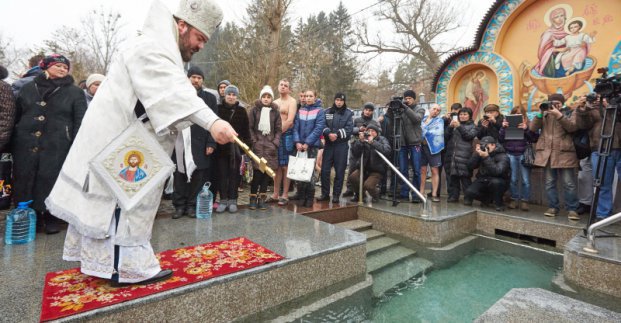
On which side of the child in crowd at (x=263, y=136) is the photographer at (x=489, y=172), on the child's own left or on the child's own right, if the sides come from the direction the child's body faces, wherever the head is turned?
on the child's own left

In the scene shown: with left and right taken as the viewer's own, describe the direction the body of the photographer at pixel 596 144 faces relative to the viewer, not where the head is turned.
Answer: facing to the left of the viewer

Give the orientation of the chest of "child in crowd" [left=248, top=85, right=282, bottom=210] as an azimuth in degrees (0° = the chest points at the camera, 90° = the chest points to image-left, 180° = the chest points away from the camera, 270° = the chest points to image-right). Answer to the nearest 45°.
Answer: approximately 0°

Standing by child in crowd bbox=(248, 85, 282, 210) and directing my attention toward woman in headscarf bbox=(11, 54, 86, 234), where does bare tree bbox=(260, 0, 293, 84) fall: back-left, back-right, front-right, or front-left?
back-right

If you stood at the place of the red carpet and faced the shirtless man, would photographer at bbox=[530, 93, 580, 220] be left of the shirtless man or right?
right

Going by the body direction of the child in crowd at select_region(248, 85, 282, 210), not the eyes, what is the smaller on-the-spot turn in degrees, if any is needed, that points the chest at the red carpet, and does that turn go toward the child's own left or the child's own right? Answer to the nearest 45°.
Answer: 0° — they already face it

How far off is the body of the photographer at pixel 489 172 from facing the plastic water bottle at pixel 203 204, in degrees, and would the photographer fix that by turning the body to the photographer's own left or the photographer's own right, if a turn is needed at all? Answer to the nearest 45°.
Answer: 0° — they already face it

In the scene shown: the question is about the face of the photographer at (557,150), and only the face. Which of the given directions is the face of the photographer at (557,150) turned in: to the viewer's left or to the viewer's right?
to the viewer's left

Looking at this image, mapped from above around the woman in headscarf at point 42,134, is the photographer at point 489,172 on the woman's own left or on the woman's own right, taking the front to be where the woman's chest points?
on the woman's own left

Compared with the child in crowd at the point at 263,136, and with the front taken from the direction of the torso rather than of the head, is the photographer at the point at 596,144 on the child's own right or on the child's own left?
on the child's own left
